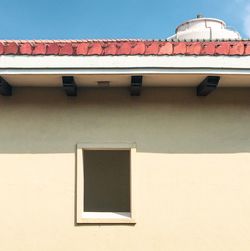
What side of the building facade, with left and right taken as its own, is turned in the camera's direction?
front
